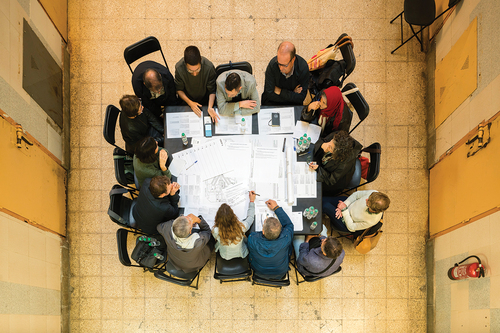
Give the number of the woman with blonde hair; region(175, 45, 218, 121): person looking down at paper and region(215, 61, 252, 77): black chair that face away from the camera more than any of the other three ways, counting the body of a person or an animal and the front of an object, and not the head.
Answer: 1

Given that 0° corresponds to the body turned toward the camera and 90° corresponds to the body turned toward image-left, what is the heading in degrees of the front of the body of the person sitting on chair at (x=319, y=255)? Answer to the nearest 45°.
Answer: approximately 135°

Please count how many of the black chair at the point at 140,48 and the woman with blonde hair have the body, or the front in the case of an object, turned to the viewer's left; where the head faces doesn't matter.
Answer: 0

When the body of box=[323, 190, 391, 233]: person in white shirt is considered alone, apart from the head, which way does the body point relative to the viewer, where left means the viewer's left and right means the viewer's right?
facing to the left of the viewer

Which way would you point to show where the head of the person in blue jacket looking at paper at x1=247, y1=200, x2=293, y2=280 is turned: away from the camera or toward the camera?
away from the camera

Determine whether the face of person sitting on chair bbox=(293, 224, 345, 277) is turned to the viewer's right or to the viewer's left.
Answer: to the viewer's left

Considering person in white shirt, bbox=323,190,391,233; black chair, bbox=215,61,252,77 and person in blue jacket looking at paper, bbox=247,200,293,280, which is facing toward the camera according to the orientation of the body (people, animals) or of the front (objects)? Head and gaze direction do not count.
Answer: the black chair

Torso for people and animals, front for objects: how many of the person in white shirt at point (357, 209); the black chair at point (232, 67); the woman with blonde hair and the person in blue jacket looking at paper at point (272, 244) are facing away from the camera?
2

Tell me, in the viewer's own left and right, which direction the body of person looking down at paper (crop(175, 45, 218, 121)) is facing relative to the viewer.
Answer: facing the viewer

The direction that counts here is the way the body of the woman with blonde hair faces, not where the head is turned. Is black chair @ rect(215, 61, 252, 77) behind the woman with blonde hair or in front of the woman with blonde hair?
in front

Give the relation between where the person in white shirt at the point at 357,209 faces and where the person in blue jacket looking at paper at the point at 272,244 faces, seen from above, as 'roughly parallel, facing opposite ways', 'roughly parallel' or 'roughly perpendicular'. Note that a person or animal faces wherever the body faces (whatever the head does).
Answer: roughly perpendicular

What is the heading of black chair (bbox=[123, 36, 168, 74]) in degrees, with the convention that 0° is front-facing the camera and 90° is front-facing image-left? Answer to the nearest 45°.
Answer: approximately 315°

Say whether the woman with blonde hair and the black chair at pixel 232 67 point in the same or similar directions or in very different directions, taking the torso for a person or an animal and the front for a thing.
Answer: very different directions

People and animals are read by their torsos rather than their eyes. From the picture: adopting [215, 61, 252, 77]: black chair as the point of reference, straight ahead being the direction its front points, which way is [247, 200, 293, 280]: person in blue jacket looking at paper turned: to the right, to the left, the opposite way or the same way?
the opposite way

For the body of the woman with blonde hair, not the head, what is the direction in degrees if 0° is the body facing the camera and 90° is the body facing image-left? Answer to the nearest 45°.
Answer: approximately 180°

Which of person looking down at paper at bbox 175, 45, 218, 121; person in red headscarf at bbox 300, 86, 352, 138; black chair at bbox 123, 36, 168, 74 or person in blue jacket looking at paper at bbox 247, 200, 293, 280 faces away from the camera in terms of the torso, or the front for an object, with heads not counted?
person in blue jacket looking at paper at bbox 247, 200, 293, 280

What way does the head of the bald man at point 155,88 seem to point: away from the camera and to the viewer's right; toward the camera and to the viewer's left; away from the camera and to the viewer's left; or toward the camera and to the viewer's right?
toward the camera and to the viewer's right
